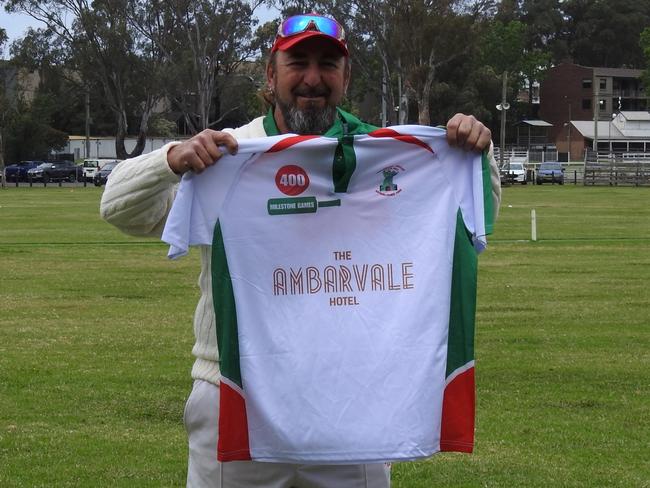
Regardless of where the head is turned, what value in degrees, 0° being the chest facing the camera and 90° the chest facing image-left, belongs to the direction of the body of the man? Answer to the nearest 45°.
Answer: approximately 0°
